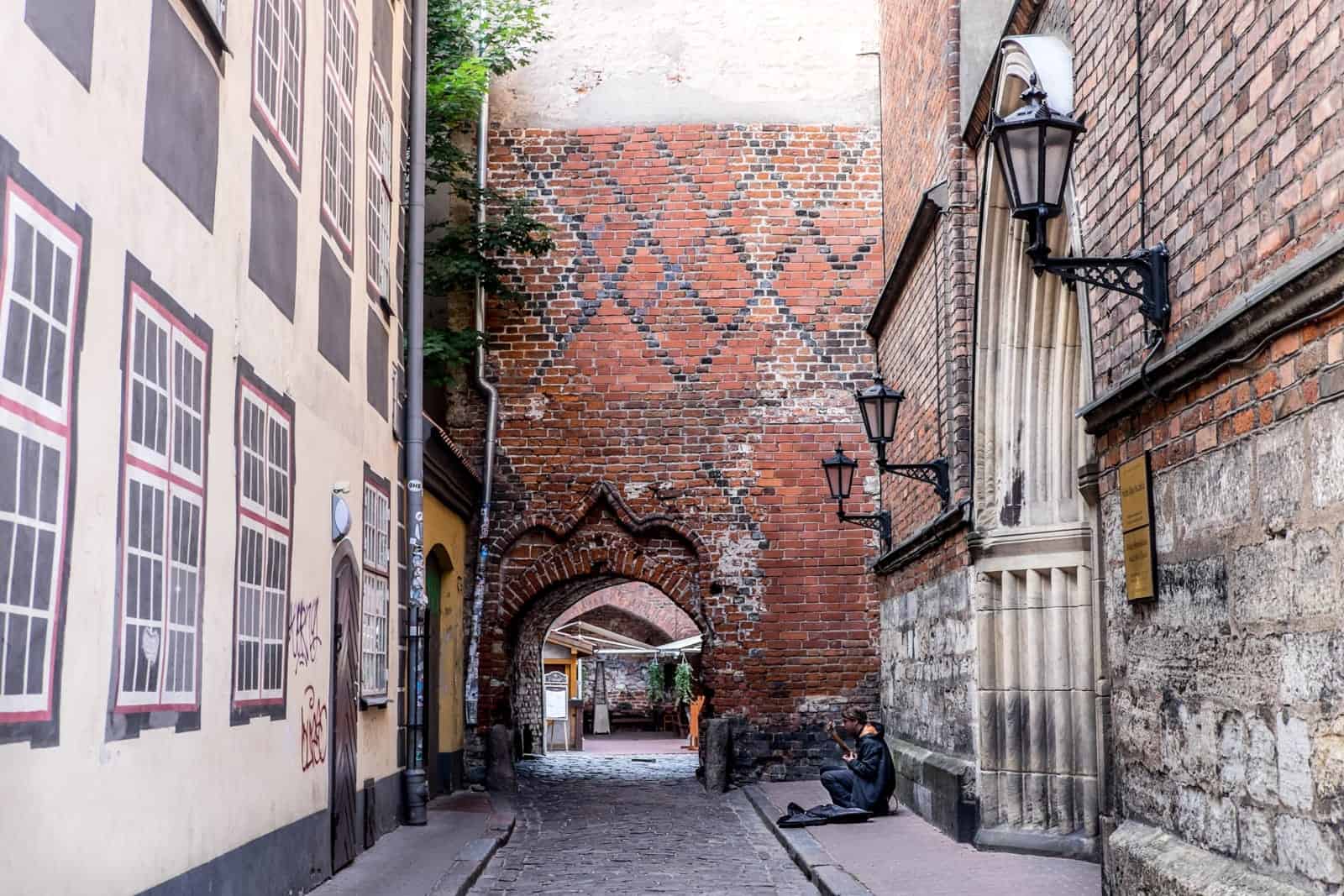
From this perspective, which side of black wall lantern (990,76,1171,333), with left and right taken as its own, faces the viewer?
left

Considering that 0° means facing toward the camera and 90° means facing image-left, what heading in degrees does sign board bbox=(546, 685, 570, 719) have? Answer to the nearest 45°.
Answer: approximately 0°

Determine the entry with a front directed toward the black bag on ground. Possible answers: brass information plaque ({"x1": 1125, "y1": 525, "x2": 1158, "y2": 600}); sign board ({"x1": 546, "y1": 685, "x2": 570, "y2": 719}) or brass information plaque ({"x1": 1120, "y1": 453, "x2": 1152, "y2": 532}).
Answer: the sign board

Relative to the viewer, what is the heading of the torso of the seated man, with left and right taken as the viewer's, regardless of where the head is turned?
facing to the left of the viewer

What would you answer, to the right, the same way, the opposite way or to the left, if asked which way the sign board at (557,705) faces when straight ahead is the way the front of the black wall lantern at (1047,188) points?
to the left

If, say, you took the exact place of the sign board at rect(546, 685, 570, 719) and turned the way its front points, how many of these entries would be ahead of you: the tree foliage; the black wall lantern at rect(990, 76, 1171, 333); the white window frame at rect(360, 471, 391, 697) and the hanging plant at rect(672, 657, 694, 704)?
3

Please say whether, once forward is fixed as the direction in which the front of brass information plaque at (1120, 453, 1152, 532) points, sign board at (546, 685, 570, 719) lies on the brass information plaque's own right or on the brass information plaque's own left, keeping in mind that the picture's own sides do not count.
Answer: on the brass information plaque's own right

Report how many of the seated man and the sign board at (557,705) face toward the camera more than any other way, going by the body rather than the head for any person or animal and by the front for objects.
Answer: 1

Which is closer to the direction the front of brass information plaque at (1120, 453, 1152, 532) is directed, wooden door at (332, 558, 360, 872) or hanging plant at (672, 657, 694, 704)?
the wooden door
